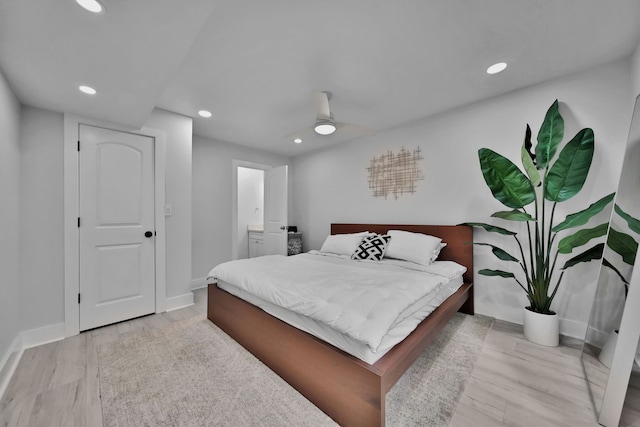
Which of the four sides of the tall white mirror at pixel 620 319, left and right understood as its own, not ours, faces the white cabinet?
front

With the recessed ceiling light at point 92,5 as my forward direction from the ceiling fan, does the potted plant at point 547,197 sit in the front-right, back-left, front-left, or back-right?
back-left

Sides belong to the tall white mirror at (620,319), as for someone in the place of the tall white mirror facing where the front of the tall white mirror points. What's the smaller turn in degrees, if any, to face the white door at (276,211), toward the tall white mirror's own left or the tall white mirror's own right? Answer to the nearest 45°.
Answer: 0° — it already faces it

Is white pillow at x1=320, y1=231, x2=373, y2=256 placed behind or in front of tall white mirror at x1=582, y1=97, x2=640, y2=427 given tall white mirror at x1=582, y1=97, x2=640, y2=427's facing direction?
in front

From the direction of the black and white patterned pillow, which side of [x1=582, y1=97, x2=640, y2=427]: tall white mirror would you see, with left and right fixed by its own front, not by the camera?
front

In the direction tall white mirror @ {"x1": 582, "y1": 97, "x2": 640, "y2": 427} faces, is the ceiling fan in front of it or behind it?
in front

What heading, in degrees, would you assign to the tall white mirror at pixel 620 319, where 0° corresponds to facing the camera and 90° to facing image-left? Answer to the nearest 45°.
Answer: approximately 90°

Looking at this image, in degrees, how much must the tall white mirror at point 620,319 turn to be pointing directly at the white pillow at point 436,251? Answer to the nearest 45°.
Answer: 0° — it already faces it
